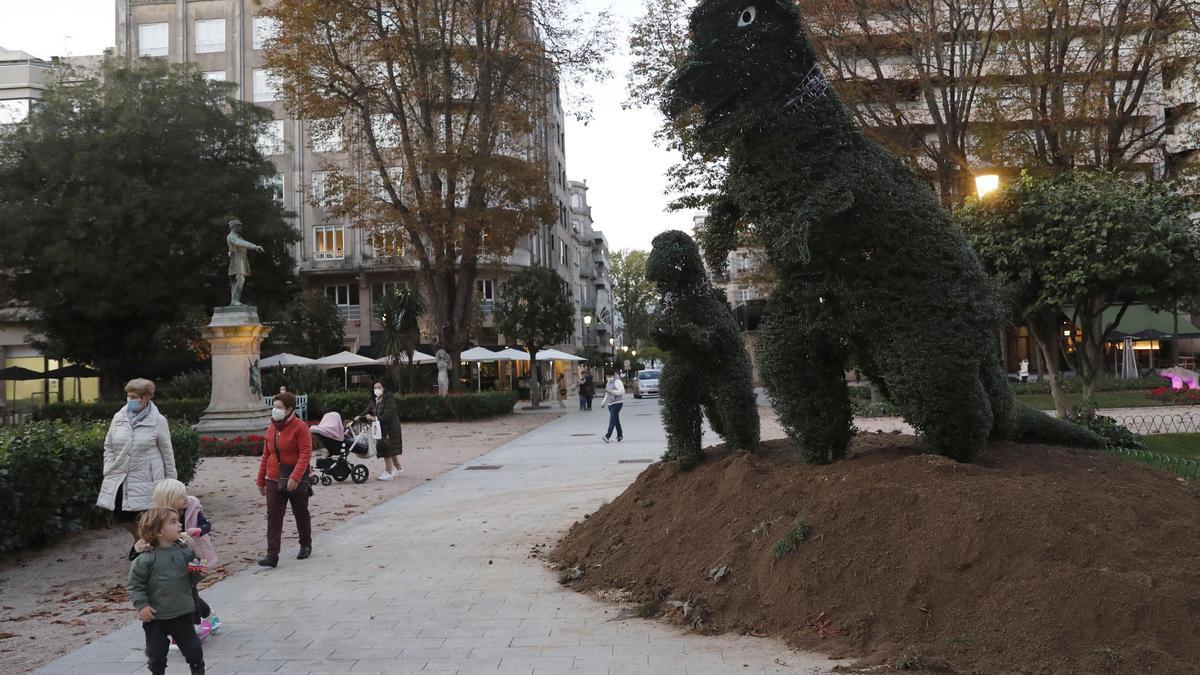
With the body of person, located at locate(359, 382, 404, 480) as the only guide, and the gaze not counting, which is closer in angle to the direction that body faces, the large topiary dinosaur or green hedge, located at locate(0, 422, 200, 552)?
the green hedge

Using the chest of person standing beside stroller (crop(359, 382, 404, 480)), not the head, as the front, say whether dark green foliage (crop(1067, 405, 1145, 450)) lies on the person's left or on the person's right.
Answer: on the person's left

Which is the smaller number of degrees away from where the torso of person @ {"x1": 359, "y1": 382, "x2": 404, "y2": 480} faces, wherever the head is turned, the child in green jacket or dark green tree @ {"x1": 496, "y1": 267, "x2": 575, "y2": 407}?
the child in green jacket

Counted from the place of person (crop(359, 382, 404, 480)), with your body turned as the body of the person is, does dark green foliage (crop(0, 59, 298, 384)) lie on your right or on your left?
on your right

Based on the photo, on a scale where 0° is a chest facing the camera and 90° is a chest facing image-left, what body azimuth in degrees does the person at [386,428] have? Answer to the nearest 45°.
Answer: approximately 45°

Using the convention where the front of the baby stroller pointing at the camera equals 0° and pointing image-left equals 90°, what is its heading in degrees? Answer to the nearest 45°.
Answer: approximately 45°

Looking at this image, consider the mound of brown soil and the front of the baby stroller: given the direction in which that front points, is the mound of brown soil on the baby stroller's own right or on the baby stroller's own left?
on the baby stroller's own left
